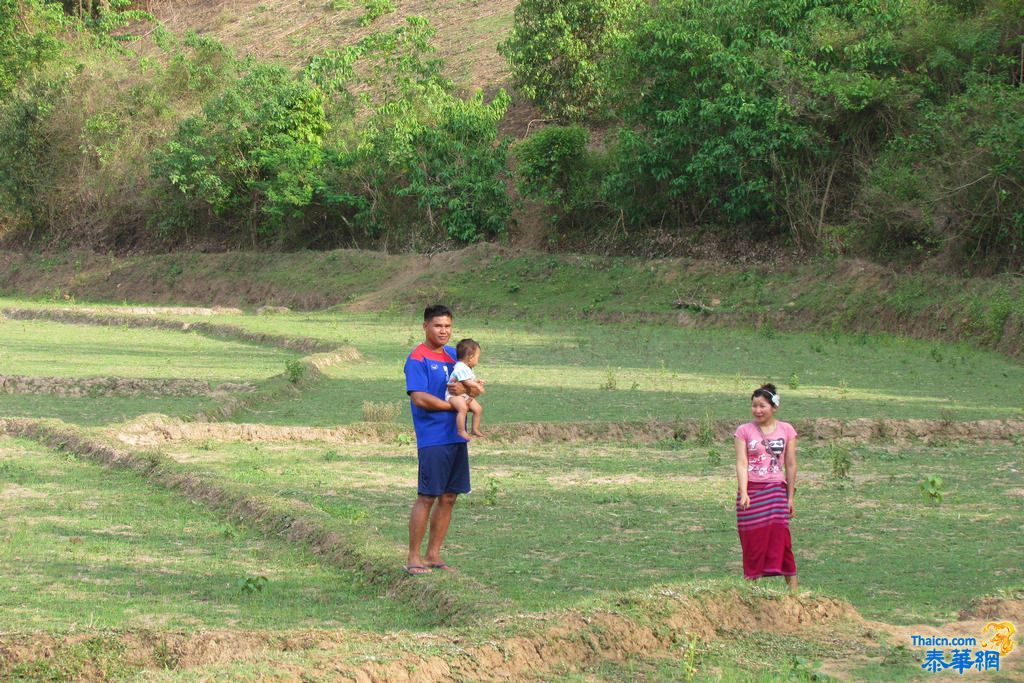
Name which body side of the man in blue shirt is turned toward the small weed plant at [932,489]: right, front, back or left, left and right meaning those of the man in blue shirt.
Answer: left

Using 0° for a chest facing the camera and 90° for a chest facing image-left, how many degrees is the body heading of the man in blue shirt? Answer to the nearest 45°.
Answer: approximately 315°

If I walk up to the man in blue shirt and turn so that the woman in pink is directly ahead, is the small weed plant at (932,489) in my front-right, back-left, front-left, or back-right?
front-left

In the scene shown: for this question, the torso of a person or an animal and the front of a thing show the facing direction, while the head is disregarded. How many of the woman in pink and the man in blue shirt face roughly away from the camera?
0

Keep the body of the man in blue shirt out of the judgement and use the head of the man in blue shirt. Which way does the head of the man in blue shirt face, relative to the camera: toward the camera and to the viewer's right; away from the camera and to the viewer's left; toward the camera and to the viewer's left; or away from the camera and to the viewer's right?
toward the camera and to the viewer's right

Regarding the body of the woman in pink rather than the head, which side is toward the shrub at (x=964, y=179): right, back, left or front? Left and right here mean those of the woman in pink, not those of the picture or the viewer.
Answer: back

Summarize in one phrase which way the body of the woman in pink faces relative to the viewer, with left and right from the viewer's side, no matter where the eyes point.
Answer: facing the viewer

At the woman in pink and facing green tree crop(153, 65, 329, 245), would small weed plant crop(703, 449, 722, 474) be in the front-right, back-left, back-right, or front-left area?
front-right

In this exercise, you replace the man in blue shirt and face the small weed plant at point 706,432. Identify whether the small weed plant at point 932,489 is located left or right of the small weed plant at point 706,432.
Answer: right

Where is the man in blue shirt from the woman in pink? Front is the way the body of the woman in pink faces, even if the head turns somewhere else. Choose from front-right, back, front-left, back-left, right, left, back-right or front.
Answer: right

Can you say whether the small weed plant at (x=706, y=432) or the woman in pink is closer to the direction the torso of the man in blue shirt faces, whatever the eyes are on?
the woman in pink

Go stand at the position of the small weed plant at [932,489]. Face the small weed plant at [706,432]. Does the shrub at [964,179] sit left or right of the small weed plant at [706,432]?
right
